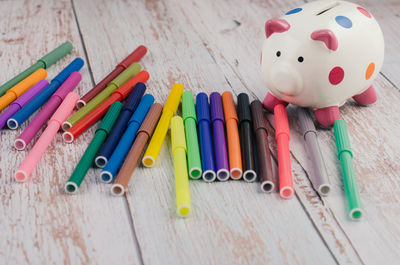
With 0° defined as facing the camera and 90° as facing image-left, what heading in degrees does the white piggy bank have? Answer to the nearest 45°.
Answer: approximately 45°

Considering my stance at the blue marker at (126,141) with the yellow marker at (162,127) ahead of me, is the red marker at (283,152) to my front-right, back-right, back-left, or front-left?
front-right

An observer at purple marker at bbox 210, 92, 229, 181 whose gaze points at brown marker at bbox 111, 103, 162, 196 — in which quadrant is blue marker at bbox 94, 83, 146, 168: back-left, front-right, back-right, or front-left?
front-right

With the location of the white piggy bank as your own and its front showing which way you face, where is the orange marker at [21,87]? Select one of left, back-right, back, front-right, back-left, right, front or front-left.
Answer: front-right

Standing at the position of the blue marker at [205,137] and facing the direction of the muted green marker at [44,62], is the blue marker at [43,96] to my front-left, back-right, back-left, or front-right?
front-left
